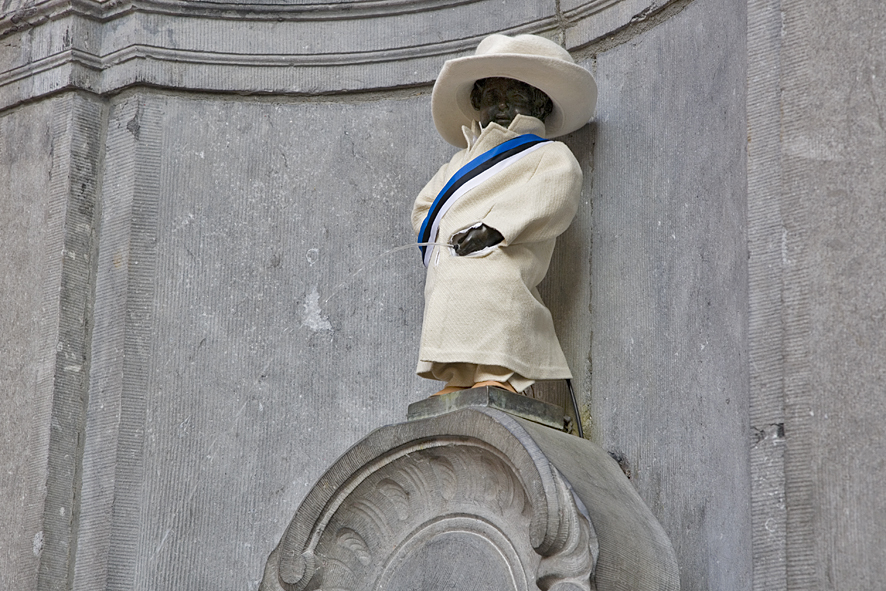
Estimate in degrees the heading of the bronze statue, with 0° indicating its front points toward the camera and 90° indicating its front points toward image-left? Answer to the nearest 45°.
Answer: approximately 45°
